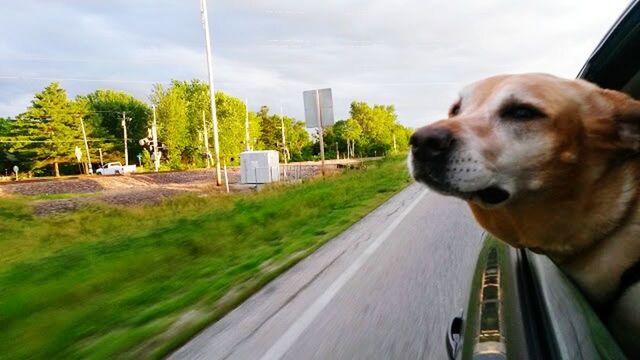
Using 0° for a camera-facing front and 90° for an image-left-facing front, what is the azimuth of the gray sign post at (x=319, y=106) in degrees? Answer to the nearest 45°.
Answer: approximately 180°

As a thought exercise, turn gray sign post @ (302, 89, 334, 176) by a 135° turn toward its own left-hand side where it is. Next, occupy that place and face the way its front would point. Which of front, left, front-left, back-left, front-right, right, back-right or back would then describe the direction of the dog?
front-left

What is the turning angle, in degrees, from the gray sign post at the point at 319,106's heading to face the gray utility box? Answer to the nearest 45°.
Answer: approximately 45° to its left
